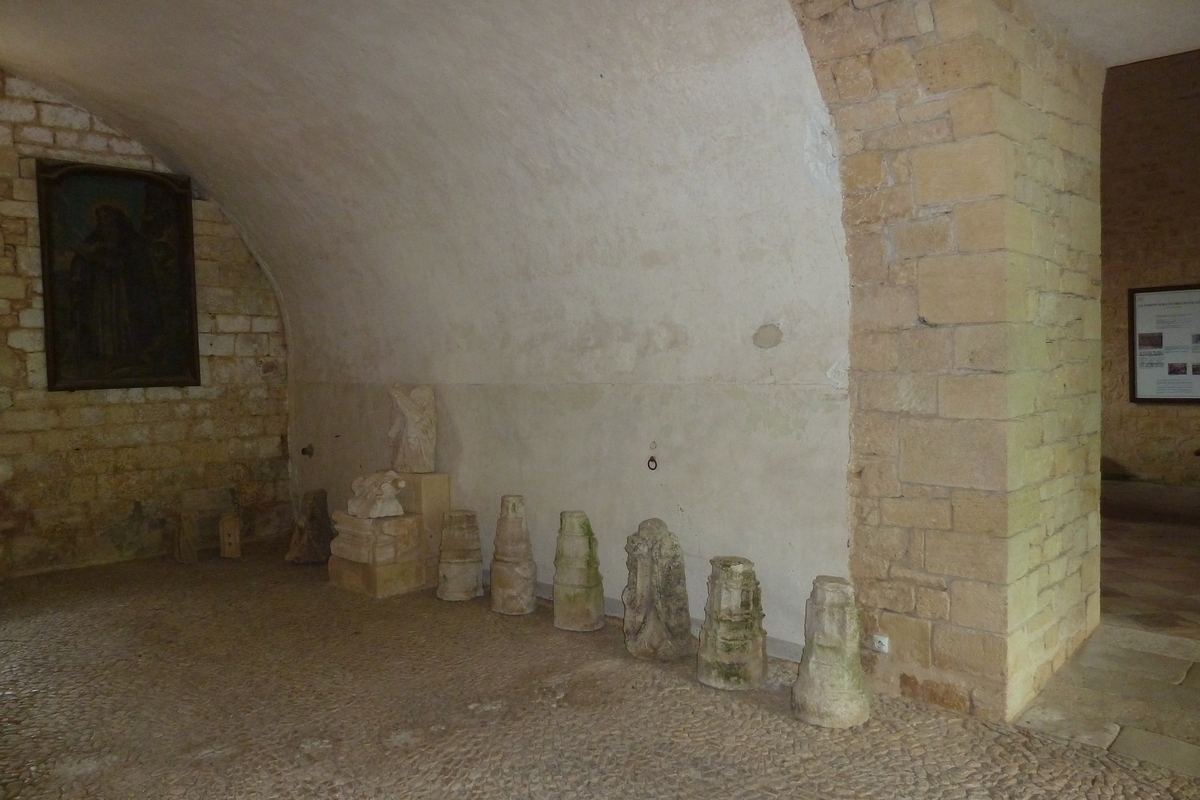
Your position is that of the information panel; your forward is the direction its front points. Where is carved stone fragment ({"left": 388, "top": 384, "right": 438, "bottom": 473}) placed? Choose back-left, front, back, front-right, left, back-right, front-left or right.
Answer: front-right

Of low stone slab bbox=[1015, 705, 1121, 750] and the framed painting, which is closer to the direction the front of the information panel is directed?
the low stone slab

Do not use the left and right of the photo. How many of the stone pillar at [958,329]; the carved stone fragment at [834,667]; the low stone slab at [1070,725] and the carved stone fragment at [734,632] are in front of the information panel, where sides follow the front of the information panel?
4

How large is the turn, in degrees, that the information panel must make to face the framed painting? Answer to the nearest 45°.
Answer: approximately 45° to its right

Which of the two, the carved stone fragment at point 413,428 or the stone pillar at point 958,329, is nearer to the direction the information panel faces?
the stone pillar

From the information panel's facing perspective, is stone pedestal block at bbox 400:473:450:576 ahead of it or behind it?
ahead

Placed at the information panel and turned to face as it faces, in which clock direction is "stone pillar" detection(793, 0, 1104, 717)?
The stone pillar is roughly at 12 o'clock from the information panel.

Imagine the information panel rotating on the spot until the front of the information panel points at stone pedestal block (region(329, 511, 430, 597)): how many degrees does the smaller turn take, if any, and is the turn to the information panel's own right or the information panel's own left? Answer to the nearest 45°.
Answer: approximately 45° to the information panel's own right

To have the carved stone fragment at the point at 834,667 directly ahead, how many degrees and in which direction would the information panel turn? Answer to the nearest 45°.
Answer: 0° — it already faces it

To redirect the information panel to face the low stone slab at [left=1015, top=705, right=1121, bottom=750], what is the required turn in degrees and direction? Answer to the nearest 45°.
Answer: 0° — it already faces it

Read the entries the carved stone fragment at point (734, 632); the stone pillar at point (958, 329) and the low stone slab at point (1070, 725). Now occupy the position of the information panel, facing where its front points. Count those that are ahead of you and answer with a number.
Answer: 3

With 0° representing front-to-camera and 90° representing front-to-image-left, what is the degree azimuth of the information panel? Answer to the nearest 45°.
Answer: approximately 0°

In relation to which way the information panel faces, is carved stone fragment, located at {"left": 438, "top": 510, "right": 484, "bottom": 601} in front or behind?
in front

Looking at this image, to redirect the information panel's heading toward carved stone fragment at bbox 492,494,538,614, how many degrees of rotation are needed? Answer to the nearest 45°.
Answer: approximately 45° to its right
